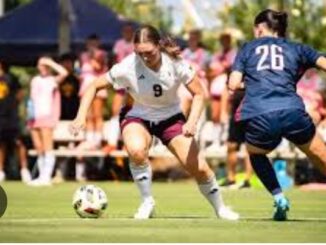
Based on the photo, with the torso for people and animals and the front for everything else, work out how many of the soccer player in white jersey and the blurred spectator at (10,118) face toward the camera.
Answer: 2

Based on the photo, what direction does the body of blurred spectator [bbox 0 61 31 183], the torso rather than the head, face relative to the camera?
toward the camera

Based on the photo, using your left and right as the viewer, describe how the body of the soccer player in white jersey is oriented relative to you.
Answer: facing the viewer

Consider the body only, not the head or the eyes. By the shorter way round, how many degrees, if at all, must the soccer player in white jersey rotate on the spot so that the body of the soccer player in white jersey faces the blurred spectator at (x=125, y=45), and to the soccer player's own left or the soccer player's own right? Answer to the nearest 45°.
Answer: approximately 180°

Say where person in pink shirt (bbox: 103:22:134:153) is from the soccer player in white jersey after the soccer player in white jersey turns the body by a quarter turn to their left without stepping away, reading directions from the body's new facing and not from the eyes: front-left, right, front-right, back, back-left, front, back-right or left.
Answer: left

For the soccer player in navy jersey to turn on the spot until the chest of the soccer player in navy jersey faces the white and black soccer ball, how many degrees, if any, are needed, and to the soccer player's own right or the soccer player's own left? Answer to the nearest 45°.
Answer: approximately 90° to the soccer player's own left

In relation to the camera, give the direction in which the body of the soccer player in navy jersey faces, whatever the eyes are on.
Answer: away from the camera

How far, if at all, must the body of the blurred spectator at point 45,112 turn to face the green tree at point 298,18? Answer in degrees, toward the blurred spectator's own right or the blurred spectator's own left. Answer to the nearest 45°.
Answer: approximately 180°

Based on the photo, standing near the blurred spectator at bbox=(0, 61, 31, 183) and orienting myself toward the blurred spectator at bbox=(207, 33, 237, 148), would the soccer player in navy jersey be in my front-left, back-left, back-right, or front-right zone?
front-right

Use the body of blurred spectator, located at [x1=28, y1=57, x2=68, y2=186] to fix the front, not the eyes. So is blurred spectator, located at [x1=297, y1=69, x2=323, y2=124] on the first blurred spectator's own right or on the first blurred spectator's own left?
on the first blurred spectator's own left

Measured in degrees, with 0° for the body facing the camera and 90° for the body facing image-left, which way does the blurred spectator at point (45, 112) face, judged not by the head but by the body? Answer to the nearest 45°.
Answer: approximately 45°

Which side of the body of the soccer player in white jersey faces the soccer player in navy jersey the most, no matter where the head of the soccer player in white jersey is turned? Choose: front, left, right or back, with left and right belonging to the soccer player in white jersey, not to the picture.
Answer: left
